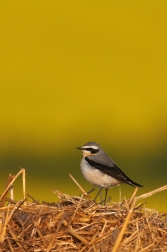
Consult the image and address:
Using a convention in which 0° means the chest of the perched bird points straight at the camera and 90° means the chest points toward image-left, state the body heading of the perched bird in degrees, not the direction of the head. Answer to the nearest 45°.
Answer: approximately 90°
